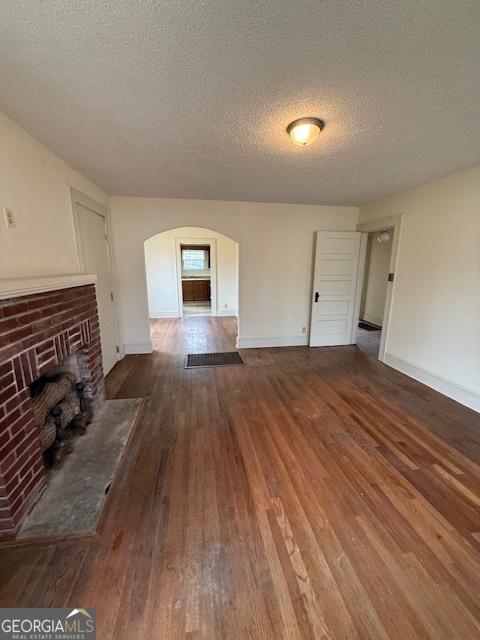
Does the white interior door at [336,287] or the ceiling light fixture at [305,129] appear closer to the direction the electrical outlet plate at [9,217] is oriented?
the ceiling light fixture

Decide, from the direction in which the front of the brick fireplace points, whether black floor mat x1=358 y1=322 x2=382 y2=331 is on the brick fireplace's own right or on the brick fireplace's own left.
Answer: on the brick fireplace's own left

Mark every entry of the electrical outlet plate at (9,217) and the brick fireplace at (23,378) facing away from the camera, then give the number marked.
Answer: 0

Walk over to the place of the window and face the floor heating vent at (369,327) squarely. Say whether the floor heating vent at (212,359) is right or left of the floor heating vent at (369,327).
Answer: right

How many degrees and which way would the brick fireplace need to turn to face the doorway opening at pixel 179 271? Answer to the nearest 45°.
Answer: approximately 90° to its left

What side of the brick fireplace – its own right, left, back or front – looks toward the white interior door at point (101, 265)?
left

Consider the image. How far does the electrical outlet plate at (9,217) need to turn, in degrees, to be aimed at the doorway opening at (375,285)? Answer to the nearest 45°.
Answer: approximately 45° to its left

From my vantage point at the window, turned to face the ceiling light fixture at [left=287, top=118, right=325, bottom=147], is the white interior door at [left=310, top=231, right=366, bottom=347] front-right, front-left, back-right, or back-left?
front-left

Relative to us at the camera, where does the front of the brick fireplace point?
facing the viewer and to the right of the viewer

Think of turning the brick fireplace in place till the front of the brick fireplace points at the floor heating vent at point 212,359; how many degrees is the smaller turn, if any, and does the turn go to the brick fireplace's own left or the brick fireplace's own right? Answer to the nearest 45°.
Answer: approximately 90° to the brick fireplace's own left

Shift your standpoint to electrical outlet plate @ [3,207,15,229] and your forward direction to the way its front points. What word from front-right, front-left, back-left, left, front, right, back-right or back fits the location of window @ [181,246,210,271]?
left

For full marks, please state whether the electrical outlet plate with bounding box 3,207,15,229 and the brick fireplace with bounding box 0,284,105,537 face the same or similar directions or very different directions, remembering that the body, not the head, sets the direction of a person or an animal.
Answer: same or similar directions
